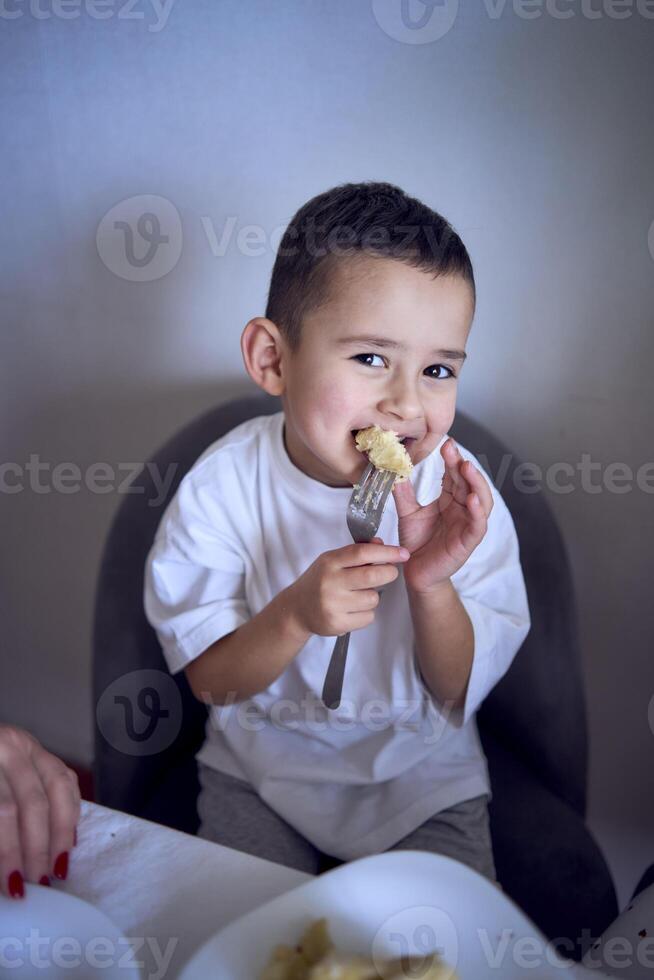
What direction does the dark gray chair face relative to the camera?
toward the camera

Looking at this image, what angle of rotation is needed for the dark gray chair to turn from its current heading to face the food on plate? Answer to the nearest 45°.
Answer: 0° — it already faces it

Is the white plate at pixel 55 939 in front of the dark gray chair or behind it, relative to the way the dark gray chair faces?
in front
